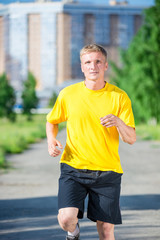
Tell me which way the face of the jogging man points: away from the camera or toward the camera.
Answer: toward the camera

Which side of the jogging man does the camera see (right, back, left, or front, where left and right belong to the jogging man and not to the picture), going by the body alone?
front
